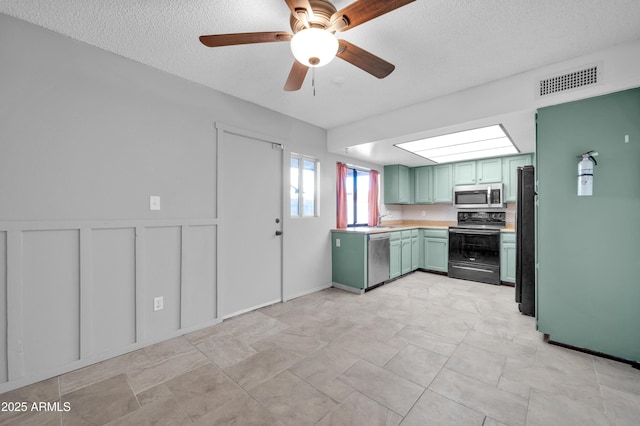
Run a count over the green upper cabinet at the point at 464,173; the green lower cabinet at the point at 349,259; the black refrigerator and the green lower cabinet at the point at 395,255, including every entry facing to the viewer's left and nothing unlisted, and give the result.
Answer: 1

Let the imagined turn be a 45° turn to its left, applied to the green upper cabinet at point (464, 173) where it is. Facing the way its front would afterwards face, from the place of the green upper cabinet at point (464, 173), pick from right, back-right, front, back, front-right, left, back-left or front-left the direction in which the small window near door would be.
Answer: right

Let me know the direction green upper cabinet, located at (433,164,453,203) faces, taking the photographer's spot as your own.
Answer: facing the viewer

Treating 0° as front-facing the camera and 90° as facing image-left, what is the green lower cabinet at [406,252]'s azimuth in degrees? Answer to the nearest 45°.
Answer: approximately 315°

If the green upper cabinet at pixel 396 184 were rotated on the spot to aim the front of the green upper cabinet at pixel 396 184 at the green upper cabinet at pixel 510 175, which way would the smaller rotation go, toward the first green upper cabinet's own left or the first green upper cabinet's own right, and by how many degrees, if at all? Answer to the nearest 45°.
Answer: approximately 45° to the first green upper cabinet's own left

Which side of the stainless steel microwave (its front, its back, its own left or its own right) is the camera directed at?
front

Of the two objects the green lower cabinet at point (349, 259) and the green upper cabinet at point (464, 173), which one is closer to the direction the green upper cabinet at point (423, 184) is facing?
the green lower cabinet

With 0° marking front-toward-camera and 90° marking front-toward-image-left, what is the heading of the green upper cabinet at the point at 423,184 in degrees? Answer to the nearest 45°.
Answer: approximately 0°

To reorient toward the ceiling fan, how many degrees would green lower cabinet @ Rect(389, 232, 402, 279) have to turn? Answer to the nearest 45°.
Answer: approximately 45° to its right

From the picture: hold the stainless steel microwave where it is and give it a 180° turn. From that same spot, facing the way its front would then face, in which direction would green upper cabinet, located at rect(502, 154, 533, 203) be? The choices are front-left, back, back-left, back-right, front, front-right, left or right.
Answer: right

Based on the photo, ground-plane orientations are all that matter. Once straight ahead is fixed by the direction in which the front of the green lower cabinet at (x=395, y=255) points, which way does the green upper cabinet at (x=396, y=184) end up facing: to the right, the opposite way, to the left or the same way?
the same way
